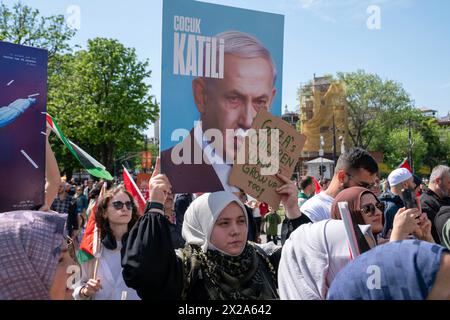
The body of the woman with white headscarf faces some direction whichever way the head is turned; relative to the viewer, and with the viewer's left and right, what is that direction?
facing the viewer and to the right of the viewer

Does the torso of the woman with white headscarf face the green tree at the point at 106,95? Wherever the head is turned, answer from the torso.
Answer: no

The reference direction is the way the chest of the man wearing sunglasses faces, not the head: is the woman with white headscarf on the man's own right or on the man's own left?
on the man's own right

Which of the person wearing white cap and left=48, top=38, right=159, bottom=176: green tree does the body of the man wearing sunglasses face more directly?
the person wearing white cap

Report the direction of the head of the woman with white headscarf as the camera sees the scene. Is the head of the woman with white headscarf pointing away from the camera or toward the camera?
toward the camera

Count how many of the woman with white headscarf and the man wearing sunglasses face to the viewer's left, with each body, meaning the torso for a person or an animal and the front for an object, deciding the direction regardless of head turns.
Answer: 0

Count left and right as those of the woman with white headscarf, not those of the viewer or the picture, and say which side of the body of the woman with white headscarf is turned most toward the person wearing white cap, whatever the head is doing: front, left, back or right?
left

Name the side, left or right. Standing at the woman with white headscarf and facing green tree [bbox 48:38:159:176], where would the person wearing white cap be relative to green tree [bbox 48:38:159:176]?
right
